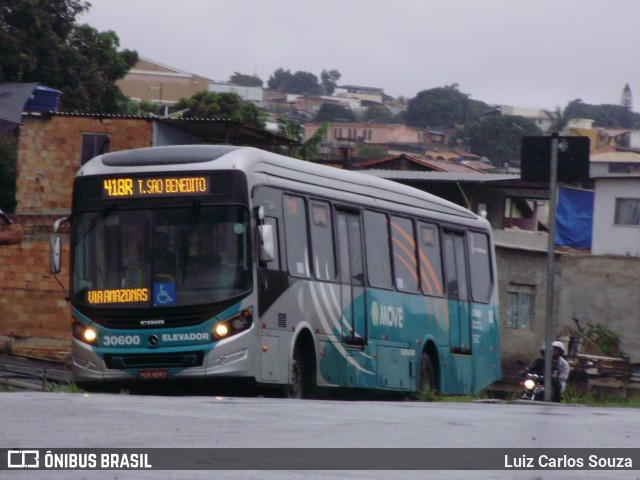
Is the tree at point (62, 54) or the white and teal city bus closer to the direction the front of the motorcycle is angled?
the white and teal city bus

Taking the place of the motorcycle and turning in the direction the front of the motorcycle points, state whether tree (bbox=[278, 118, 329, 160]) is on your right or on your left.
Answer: on your right

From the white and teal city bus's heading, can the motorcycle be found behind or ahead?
behind

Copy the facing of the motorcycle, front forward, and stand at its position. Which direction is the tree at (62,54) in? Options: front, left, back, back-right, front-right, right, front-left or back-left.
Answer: right

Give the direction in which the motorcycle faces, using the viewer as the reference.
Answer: facing the viewer and to the left of the viewer

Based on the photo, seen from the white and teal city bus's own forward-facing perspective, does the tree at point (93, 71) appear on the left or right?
on its right

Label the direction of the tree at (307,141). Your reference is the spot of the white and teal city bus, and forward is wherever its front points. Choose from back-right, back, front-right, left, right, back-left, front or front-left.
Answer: back-right

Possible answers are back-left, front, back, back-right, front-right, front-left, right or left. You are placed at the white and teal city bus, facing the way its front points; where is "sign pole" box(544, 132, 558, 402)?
back-left

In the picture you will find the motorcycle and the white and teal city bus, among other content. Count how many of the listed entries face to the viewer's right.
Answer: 0
